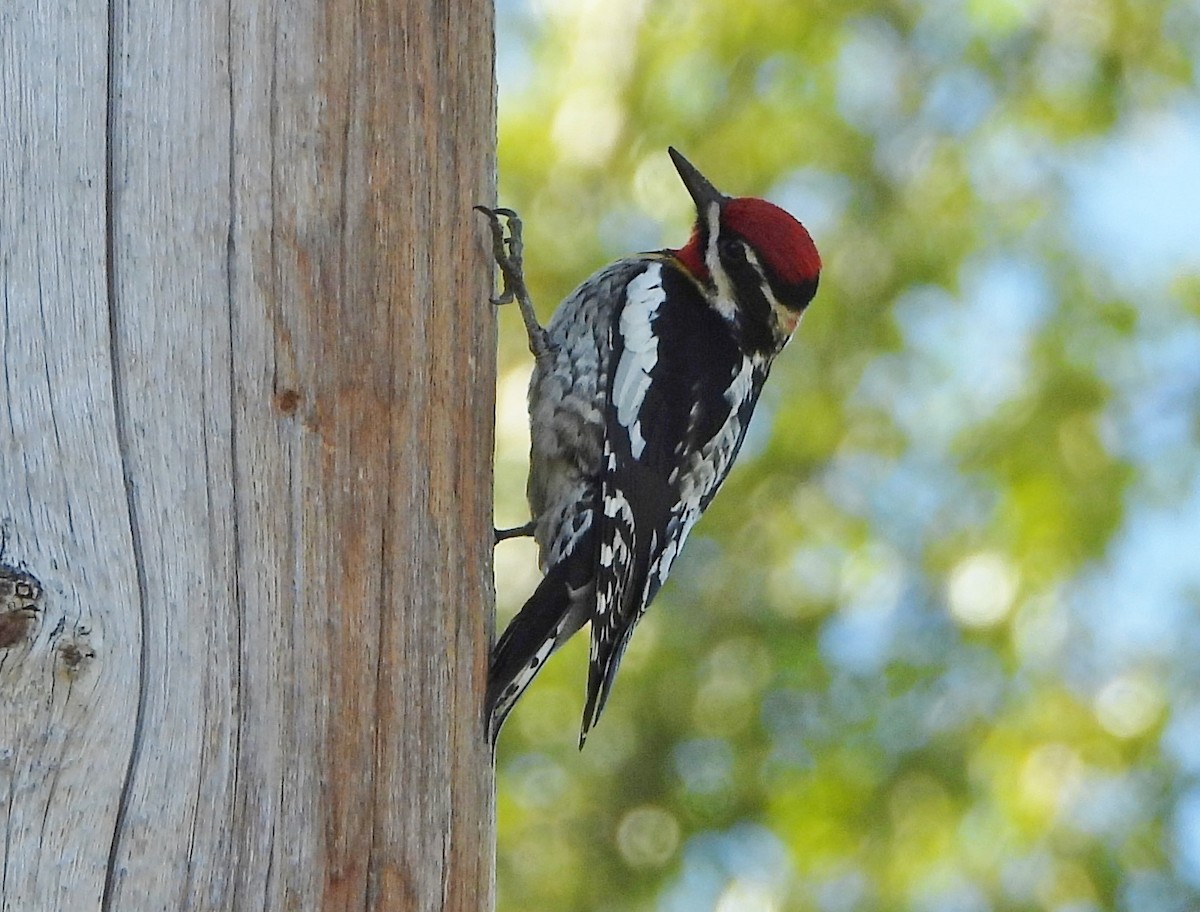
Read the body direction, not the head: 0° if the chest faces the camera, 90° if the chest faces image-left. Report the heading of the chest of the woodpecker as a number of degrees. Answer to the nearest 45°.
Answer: approximately 90°
